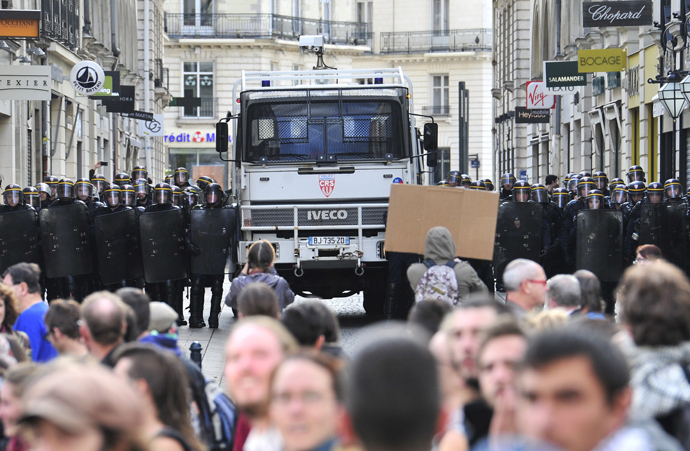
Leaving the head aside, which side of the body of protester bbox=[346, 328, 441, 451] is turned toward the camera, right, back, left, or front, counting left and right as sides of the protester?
back

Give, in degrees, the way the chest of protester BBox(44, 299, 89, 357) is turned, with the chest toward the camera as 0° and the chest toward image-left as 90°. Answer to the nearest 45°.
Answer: approximately 135°

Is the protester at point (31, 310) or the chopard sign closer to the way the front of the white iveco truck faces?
the protester

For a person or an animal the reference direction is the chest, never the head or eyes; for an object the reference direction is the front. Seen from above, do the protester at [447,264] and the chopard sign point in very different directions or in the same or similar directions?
very different directions

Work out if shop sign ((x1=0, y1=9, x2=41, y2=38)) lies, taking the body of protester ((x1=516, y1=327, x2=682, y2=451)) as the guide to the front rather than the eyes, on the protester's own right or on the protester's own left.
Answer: on the protester's own right

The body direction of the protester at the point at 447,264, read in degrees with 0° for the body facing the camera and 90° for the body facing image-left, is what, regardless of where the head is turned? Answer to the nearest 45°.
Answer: approximately 180°

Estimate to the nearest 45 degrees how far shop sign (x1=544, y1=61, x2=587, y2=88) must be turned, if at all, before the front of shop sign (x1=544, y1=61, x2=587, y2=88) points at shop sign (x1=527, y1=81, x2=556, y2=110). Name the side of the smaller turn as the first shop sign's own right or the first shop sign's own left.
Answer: approximately 180°
